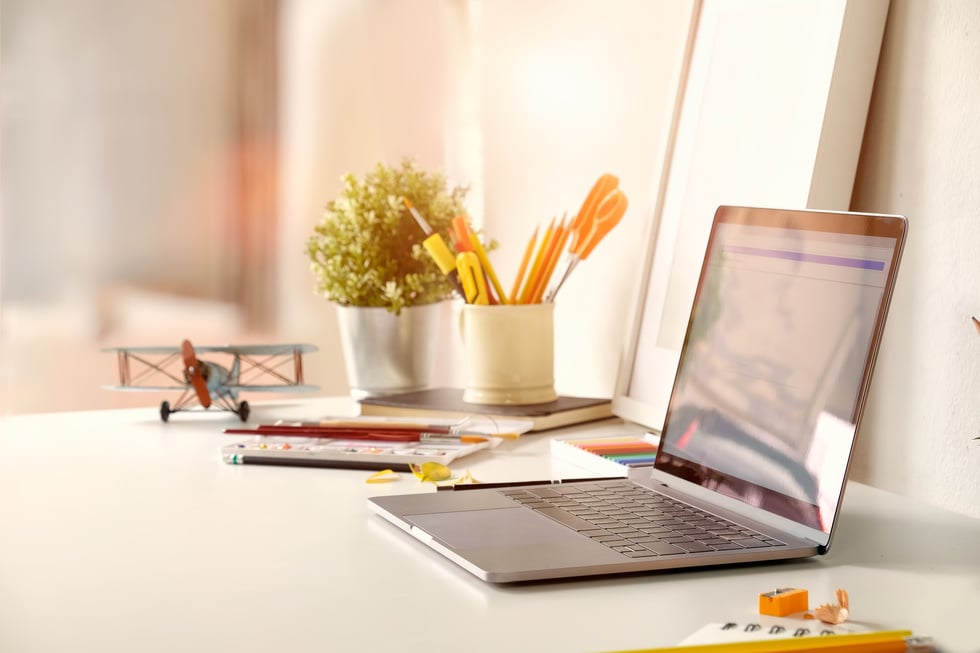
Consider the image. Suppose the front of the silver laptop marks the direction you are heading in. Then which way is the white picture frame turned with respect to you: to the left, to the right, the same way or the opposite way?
the same way

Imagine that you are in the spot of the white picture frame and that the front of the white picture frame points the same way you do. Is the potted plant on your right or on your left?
on your right

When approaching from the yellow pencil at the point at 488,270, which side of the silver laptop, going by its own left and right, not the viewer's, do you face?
right

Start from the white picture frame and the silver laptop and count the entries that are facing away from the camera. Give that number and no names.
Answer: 0

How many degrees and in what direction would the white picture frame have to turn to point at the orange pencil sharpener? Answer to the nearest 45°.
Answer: approximately 45° to its left

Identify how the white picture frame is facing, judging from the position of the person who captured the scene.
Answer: facing the viewer and to the left of the viewer

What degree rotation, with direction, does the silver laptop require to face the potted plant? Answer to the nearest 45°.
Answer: approximately 90° to its right

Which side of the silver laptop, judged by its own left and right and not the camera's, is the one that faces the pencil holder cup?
right
